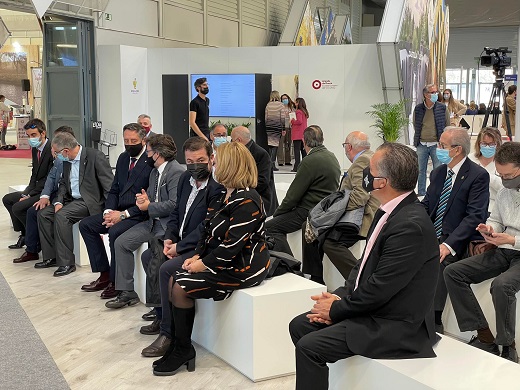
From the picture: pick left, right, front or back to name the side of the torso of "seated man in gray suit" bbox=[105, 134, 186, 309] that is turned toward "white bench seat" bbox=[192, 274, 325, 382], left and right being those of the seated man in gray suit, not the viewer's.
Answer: left

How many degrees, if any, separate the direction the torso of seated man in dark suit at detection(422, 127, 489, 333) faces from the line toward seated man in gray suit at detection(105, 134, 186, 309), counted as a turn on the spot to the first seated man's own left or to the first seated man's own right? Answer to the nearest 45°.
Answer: approximately 45° to the first seated man's own right

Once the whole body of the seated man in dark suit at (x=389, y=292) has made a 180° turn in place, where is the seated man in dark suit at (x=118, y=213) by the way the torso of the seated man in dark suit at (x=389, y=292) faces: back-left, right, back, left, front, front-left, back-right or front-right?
back-left

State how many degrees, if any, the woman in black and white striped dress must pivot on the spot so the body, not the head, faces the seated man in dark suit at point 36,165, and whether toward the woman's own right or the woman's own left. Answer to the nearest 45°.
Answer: approximately 45° to the woman's own right

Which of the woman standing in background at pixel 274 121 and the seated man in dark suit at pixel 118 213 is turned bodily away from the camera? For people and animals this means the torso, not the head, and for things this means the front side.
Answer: the woman standing in background

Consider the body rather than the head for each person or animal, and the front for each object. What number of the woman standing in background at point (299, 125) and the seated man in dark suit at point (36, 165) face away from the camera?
0

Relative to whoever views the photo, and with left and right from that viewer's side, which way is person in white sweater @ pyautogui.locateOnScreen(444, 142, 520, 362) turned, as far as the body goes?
facing the viewer and to the left of the viewer

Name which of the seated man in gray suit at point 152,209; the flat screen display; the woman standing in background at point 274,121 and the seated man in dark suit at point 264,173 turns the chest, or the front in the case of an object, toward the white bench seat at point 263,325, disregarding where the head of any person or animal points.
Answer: the flat screen display
